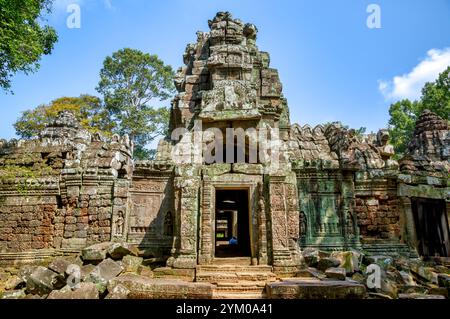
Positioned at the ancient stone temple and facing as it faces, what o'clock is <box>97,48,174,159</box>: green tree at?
The green tree is roughly at 5 o'clock from the ancient stone temple.

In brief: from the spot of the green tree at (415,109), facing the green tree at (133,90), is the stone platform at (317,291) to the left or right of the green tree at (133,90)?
left

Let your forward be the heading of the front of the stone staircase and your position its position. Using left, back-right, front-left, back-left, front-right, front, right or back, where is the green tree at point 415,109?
back-left

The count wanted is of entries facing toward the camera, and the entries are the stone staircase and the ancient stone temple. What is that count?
2

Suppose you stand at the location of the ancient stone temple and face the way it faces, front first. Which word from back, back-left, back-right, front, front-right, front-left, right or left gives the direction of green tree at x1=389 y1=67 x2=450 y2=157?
back-left

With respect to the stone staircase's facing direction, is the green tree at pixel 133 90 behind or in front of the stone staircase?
behind

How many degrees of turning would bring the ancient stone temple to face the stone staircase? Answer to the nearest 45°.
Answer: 0° — it already faces it

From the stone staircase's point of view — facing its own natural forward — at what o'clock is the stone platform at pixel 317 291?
The stone platform is roughly at 10 o'clock from the stone staircase.

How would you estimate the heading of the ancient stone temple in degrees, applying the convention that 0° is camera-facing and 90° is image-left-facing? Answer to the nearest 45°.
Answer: approximately 0°
